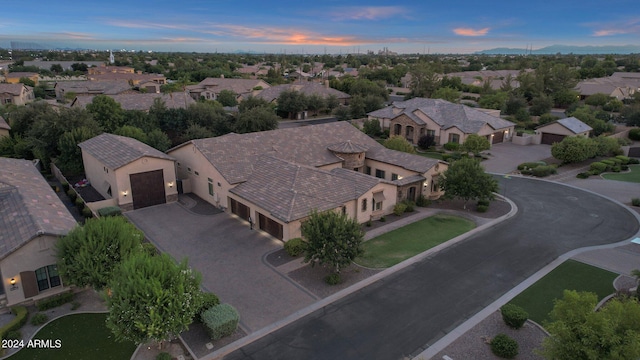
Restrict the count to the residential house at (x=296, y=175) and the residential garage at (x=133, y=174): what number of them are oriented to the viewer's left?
0

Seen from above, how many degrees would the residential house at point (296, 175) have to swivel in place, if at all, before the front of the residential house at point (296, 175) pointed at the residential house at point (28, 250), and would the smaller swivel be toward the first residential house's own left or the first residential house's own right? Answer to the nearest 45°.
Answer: approximately 90° to the first residential house's own right

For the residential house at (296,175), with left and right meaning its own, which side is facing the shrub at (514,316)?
front

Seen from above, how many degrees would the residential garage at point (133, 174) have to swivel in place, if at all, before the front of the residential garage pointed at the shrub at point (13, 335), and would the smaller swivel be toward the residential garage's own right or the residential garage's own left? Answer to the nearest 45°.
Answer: approximately 45° to the residential garage's own right

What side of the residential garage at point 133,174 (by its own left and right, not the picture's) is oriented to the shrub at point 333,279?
front

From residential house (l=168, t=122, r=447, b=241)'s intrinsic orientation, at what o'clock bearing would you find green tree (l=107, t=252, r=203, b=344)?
The green tree is roughly at 2 o'clock from the residential house.

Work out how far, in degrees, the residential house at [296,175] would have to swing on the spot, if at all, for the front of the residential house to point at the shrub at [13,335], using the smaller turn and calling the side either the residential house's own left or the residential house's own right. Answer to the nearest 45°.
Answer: approximately 90° to the residential house's own right

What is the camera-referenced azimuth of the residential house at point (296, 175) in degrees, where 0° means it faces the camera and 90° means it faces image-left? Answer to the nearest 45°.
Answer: approximately 315°

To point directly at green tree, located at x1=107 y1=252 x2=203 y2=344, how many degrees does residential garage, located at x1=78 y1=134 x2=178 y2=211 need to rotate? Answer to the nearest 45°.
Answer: approximately 45° to its right

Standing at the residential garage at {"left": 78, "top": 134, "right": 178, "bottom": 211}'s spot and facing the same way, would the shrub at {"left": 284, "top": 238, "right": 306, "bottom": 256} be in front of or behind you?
in front
